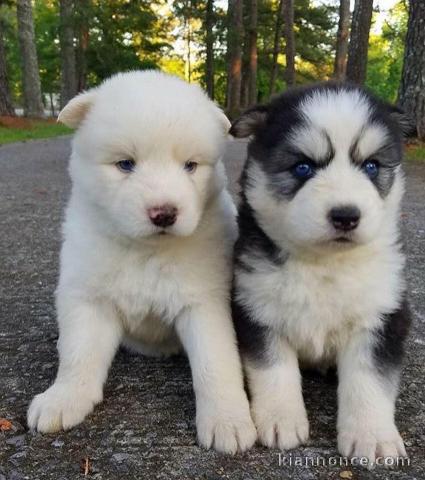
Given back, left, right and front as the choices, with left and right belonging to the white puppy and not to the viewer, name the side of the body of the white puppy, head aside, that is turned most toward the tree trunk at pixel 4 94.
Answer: back

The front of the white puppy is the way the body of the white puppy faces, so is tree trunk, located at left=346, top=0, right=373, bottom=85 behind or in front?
behind

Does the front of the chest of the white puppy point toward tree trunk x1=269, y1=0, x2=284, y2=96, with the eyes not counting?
no

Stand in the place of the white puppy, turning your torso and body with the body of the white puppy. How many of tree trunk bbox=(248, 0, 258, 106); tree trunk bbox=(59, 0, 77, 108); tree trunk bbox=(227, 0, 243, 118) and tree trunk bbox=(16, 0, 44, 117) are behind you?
4

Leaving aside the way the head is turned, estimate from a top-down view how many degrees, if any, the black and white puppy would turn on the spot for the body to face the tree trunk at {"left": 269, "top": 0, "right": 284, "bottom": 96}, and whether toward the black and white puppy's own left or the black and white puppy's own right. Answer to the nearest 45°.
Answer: approximately 180°

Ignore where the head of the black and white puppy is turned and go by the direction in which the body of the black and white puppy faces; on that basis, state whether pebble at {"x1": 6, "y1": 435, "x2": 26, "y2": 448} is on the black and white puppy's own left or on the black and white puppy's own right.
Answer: on the black and white puppy's own right

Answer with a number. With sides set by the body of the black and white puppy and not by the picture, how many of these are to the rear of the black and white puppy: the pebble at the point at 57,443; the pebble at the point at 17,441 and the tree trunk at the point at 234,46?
1

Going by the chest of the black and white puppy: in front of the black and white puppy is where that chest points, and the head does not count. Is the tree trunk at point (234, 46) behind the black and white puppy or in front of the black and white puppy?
behind

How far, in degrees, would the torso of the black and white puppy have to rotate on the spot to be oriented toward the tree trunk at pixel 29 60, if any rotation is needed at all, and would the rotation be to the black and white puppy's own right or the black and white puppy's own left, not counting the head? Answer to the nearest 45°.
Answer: approximately 135° to the black and white puppy's own right

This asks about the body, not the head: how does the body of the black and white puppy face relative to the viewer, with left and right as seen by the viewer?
facing the viewer

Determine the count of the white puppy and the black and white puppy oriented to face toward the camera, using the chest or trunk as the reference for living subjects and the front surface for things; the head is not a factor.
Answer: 2

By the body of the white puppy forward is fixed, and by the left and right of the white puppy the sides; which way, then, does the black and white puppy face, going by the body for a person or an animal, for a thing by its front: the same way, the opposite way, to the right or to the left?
the same way

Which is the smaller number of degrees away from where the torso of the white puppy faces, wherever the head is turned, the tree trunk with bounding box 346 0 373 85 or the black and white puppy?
the black and white puppy

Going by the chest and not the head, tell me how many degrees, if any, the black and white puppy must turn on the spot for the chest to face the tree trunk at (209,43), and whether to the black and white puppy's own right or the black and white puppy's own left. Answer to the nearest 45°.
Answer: approximately 180°

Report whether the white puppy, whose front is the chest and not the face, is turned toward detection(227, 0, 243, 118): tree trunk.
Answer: no

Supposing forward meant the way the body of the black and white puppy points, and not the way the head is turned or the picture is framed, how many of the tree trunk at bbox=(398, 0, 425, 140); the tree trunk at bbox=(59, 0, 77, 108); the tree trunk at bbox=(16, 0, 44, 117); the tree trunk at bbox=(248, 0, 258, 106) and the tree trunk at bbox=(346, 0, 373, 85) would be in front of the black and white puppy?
0

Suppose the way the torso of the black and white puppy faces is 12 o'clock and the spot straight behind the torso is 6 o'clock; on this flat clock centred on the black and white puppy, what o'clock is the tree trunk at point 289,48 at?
The tree trunk is roughly at 6 o'clock from the black and white puppy.

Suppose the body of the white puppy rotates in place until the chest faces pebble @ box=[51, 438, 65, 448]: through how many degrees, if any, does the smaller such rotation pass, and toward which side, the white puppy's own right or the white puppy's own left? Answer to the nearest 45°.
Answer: approximately 45° to the white puppy's own right

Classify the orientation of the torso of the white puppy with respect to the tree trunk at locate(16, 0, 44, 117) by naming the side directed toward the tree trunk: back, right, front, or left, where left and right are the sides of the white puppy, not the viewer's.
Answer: back
